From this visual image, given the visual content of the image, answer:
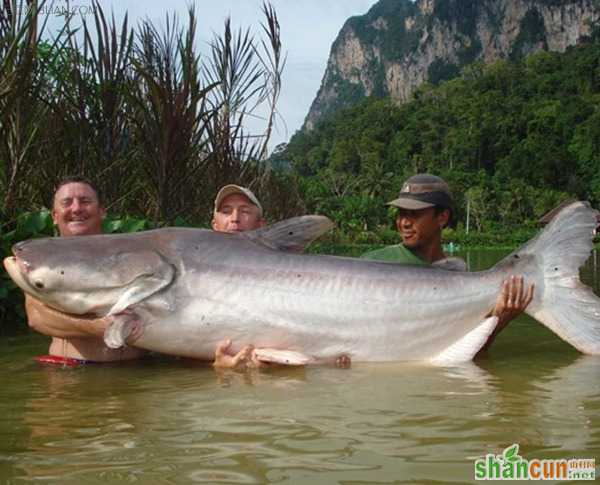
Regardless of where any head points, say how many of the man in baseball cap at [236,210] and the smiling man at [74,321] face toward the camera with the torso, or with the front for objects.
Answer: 2

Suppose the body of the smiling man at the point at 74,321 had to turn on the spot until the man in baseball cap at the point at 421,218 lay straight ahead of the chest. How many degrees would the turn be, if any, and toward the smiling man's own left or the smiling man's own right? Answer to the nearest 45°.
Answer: approximately 90° to the smiling man's own left

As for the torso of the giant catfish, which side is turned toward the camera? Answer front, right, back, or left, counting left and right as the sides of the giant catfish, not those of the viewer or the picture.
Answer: left

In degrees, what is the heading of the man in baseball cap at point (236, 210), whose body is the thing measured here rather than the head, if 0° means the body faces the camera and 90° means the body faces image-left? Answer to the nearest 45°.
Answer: approximately 0°

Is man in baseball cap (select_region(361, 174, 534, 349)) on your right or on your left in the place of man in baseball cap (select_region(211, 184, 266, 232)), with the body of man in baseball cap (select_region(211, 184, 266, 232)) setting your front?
on your left
